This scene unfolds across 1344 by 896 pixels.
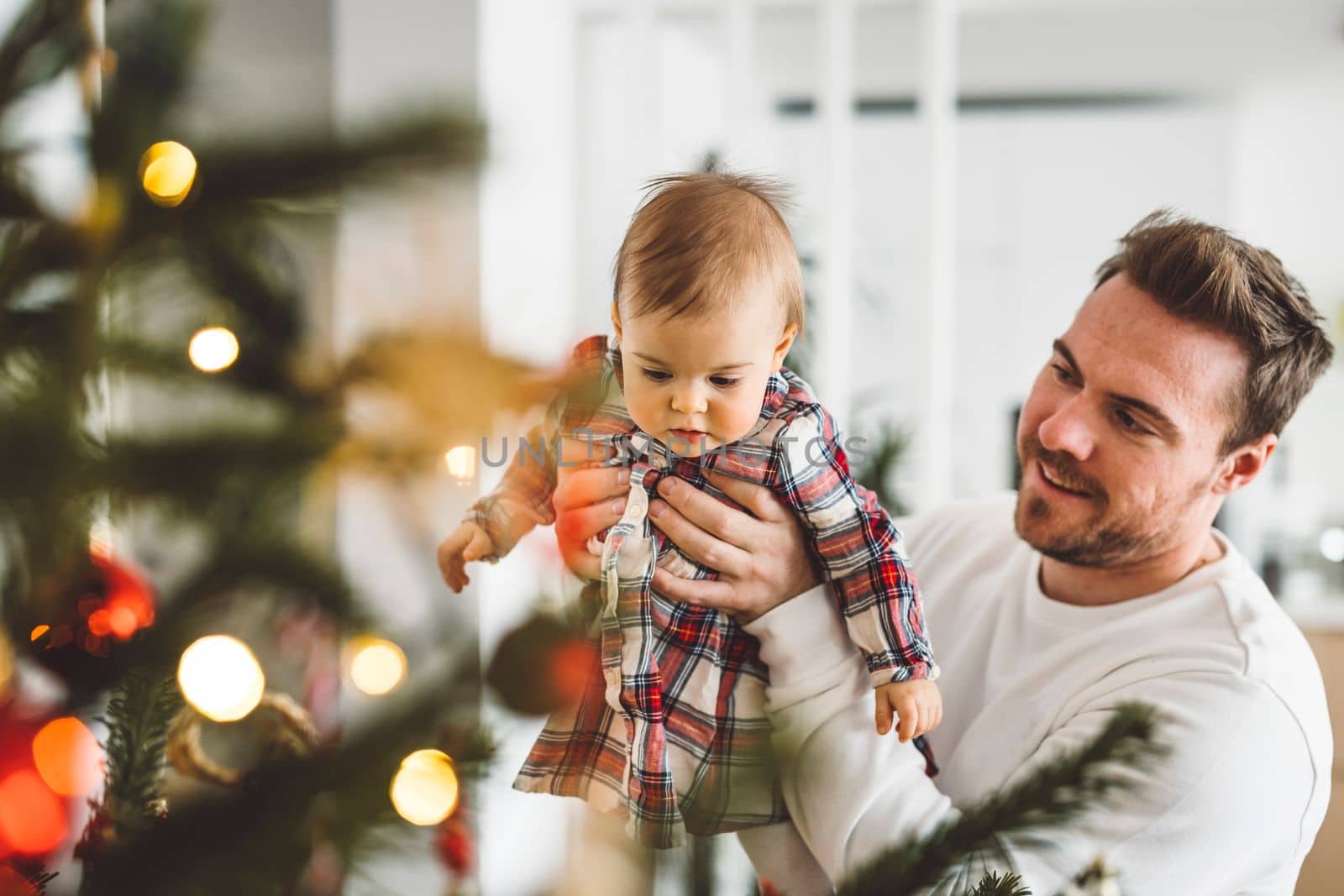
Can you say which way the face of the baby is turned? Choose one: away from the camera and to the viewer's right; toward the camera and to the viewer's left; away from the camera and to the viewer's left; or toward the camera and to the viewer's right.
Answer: toward the camera and to the viewer's left

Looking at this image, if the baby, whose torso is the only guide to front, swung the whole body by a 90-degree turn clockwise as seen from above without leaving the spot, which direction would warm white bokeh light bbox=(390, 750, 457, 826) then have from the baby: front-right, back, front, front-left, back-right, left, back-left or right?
left

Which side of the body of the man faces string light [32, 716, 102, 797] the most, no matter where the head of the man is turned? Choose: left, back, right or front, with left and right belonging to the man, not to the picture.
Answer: front

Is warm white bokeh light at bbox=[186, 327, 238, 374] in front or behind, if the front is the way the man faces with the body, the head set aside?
in front

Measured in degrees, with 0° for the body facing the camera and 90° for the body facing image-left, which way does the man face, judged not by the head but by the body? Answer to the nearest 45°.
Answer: approximately 45°

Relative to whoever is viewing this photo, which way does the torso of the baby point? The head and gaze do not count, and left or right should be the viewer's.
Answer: facing the viewer
